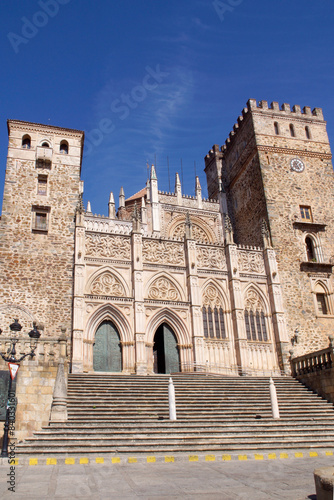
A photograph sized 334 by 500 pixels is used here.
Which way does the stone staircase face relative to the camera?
toward the camera

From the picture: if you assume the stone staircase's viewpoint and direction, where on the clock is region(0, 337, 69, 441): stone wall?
The stone wall is roughly at 3 o'clock from the stone staircase.

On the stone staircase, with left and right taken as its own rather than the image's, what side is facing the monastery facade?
back

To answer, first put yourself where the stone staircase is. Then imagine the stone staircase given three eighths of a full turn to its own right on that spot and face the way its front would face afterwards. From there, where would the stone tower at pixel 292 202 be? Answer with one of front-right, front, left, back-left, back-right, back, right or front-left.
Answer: right

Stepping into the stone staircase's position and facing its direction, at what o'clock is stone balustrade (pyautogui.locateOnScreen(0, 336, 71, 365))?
The stone balustrade is roughly at 3 o'clock from the stone staircase.

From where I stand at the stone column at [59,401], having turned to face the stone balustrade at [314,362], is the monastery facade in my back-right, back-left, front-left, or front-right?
front-left
